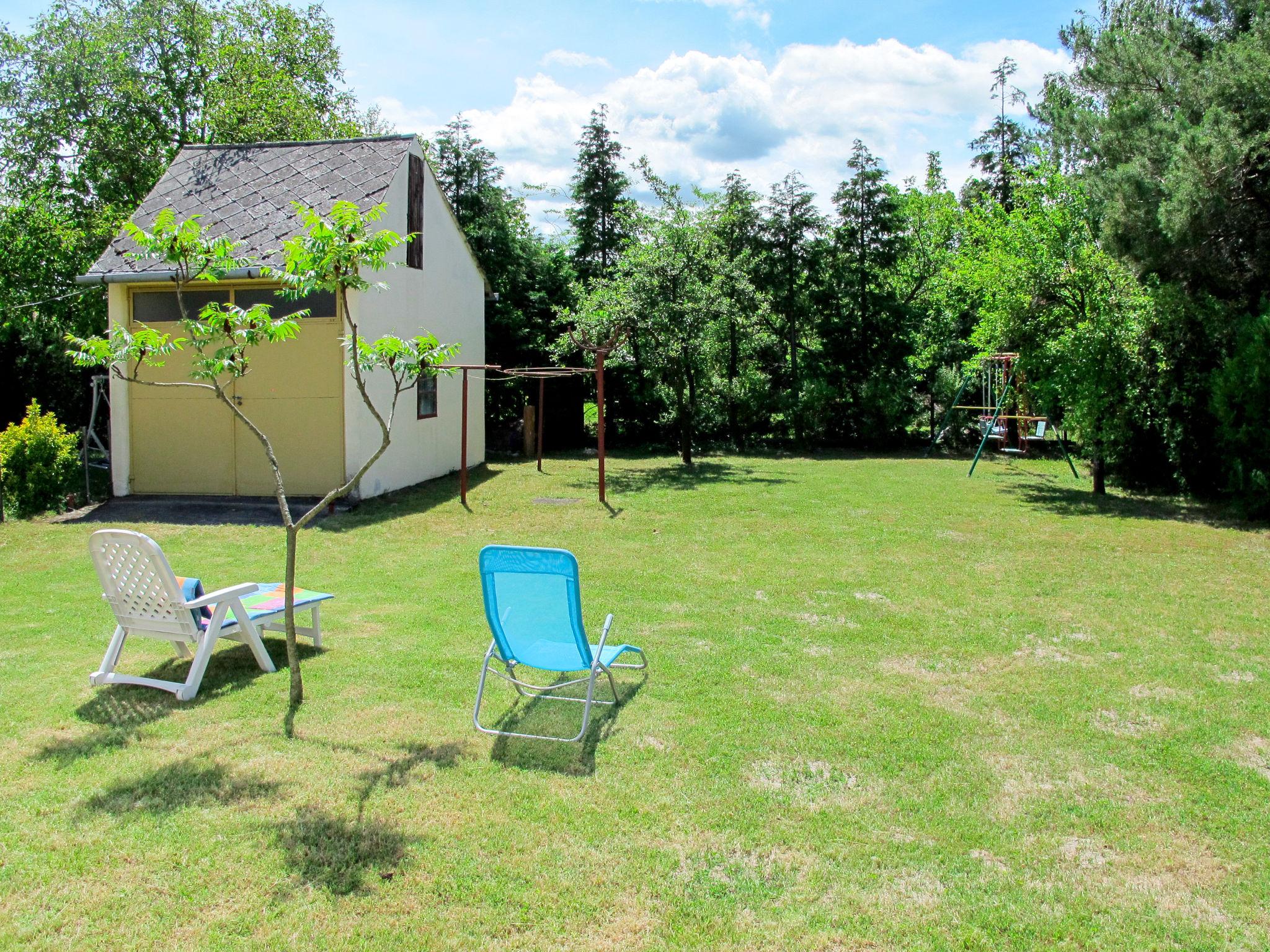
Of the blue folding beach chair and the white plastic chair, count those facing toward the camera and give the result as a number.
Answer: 0

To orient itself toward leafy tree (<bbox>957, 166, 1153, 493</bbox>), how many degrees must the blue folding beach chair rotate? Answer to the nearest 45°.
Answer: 0° — it already faces it

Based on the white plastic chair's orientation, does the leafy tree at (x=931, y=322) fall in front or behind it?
in front

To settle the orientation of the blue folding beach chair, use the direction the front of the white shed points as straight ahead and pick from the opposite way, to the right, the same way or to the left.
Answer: the opposite way

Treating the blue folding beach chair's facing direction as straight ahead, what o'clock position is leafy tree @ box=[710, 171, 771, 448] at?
The leafy tree is roughly at 11 o'clock from the blue folding beach chair.

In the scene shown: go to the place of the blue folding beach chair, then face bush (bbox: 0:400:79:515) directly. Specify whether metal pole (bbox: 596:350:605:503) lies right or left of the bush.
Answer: right

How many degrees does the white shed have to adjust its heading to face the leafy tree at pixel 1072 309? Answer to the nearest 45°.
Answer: approximately 135° to its left

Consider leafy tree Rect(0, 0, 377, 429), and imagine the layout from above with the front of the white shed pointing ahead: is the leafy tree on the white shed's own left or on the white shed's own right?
on the white shed's own right

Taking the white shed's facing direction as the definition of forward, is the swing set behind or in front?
behind

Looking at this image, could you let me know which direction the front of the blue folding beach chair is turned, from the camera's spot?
facing away from the viewer and to the right of the viewer
